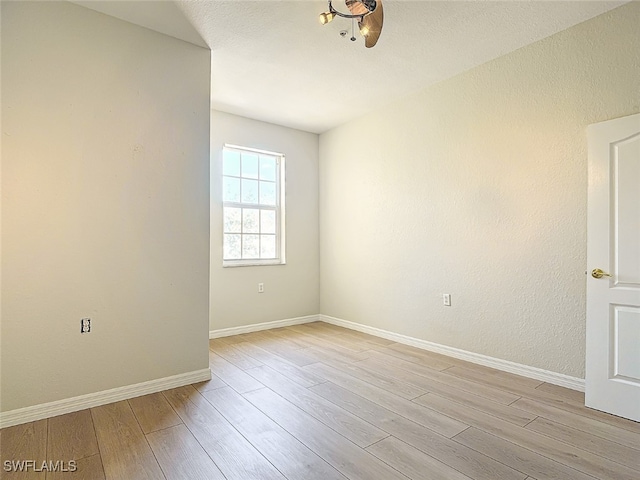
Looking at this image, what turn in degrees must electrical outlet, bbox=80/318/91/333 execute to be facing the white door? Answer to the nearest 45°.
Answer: approximately 45° to its left

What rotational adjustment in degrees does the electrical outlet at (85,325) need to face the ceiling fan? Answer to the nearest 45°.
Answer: approximately 45° to its left
